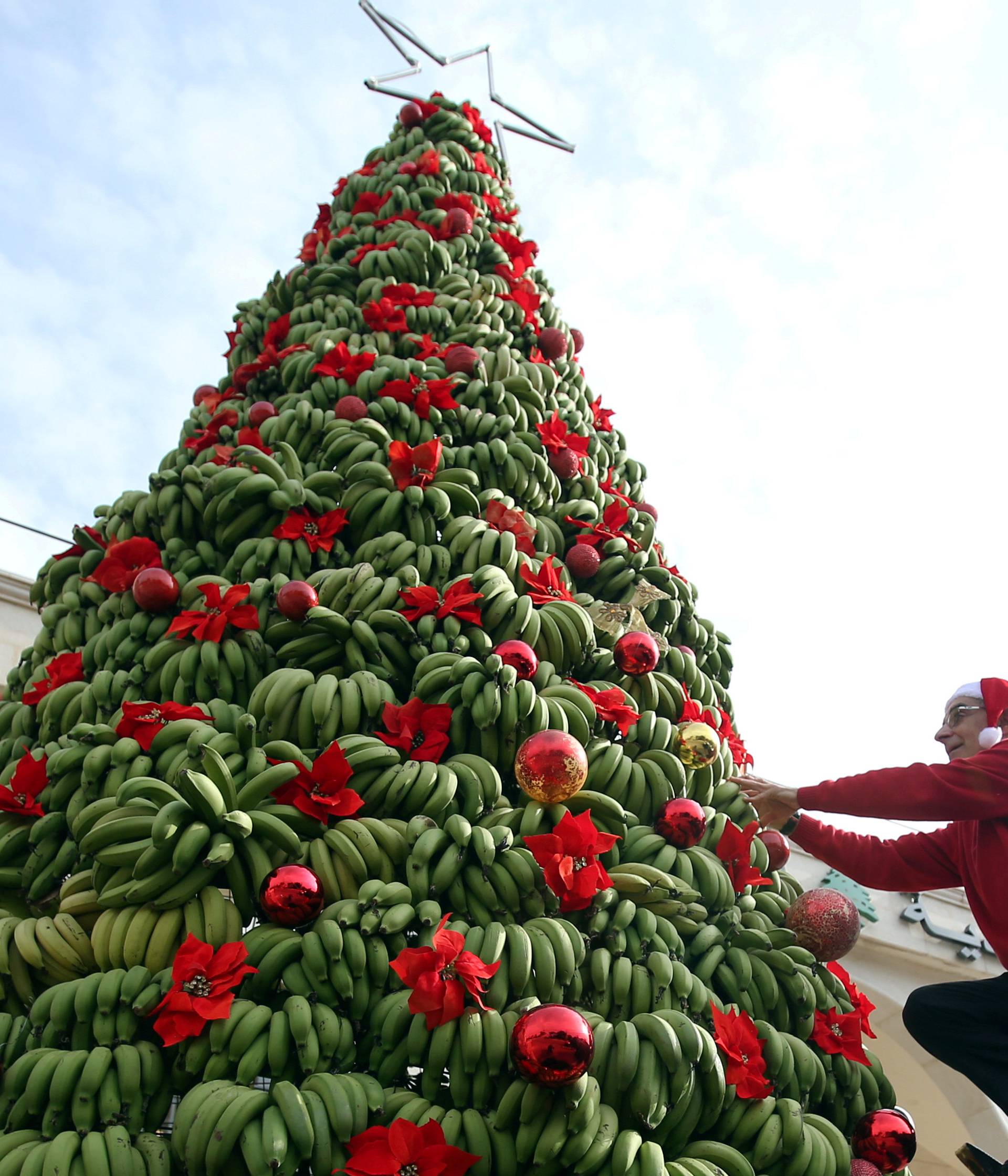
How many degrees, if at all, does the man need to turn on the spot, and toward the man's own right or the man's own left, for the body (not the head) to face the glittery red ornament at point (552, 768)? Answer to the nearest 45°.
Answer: approximately 45° to the man's own left

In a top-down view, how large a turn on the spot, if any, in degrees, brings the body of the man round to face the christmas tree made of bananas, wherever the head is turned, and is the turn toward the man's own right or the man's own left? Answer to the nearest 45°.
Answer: approximately 45° to the man's own left

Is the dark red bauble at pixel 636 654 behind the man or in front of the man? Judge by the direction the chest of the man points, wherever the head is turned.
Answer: in front

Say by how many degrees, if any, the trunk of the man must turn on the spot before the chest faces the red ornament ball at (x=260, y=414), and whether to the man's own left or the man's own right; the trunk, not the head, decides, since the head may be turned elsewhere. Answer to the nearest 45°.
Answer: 0° — they already face it

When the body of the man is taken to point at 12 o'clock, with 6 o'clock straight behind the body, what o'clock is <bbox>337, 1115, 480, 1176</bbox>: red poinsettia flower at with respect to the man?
The red poinsettia flower is roughly at 10 o'clock from the man.

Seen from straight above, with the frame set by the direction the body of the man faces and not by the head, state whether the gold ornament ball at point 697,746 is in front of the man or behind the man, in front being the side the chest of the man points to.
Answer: in front

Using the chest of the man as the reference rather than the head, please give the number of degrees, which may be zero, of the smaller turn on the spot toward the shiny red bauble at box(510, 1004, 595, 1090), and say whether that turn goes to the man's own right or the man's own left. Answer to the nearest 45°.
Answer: approximately 45° to the man's own left

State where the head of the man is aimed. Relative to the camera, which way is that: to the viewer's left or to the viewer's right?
to the viewer's left

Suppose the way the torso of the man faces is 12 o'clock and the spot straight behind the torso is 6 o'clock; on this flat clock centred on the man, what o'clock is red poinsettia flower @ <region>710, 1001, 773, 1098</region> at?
The red poinsettia flower is roughly at 10 o'clock from the man.

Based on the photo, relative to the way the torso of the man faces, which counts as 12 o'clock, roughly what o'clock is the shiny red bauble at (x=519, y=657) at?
The shiny red bauble is roughly at 11 o'clock from the man.

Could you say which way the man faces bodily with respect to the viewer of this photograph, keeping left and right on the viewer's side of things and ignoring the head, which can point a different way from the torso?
facing to the left of the viewer
